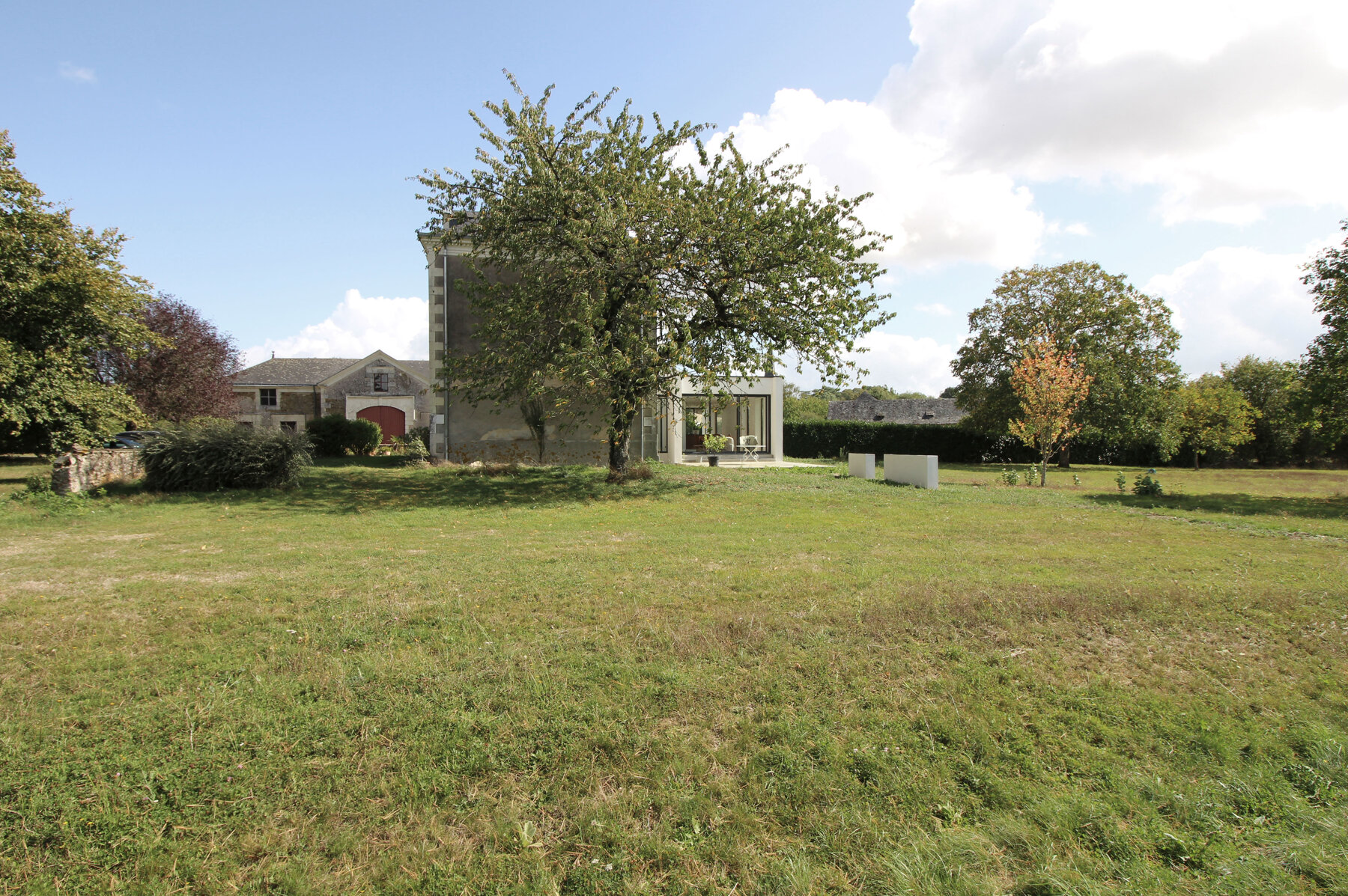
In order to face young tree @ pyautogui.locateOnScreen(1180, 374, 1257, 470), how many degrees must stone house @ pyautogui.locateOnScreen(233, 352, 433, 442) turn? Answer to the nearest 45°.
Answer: approximately 45° to its left

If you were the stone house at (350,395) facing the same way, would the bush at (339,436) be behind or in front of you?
in front

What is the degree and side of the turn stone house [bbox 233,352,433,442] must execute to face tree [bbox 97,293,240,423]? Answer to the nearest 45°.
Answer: approximately 45° to its right

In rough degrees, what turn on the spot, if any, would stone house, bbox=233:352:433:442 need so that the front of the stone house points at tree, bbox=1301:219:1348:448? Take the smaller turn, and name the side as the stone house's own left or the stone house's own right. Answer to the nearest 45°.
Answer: approximately 45° to the stone house's own left

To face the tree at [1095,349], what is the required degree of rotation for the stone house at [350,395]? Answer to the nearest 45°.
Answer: approximately 45° to its left

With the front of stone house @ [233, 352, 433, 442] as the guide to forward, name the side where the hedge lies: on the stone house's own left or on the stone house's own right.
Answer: on the stone house's own left

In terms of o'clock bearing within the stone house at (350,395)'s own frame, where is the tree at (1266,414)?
The tree is roughly at 10 o'clock from the stone house.

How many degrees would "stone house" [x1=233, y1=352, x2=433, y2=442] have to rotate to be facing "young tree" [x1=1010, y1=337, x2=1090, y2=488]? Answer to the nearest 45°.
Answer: approximately 45° to its left

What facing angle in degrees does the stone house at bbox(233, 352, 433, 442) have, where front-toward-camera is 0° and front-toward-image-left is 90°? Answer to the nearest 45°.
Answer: approximately 0°

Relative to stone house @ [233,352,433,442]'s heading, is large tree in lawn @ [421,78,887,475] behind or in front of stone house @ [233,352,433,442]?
in front
